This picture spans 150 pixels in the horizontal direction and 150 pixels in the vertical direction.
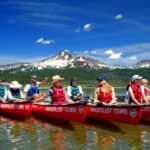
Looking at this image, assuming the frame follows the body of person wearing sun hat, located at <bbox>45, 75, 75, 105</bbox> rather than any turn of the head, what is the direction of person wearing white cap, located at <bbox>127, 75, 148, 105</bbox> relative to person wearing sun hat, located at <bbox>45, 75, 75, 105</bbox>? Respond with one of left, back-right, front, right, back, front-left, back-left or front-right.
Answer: front-left

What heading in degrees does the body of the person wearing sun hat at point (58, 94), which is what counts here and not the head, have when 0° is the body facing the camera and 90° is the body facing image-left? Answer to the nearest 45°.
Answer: approximately 315°

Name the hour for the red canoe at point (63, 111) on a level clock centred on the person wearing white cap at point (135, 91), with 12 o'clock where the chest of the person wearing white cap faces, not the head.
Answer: The red canoe is roughly at 4 o'clock from the person wearing white cap.

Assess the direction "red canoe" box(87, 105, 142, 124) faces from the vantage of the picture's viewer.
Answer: facing the viewer and to the right of the viewer

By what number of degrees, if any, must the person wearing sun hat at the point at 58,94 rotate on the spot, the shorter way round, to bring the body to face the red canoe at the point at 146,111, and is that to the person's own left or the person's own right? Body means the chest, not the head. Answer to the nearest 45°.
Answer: approximately 45° to the person's own left

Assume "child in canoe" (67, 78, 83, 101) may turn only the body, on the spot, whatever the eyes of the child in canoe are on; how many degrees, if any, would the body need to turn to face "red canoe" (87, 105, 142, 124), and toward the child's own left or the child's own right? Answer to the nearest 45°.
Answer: approximately 45° to the child's own left

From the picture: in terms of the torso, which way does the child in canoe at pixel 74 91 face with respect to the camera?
toward the camera

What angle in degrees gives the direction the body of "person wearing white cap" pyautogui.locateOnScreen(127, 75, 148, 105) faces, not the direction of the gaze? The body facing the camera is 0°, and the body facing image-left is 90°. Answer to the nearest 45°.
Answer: approximately 315°

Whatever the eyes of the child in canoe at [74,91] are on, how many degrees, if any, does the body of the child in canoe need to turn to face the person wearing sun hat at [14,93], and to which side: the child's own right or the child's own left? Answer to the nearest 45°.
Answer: approximately 90° to the child's own right
